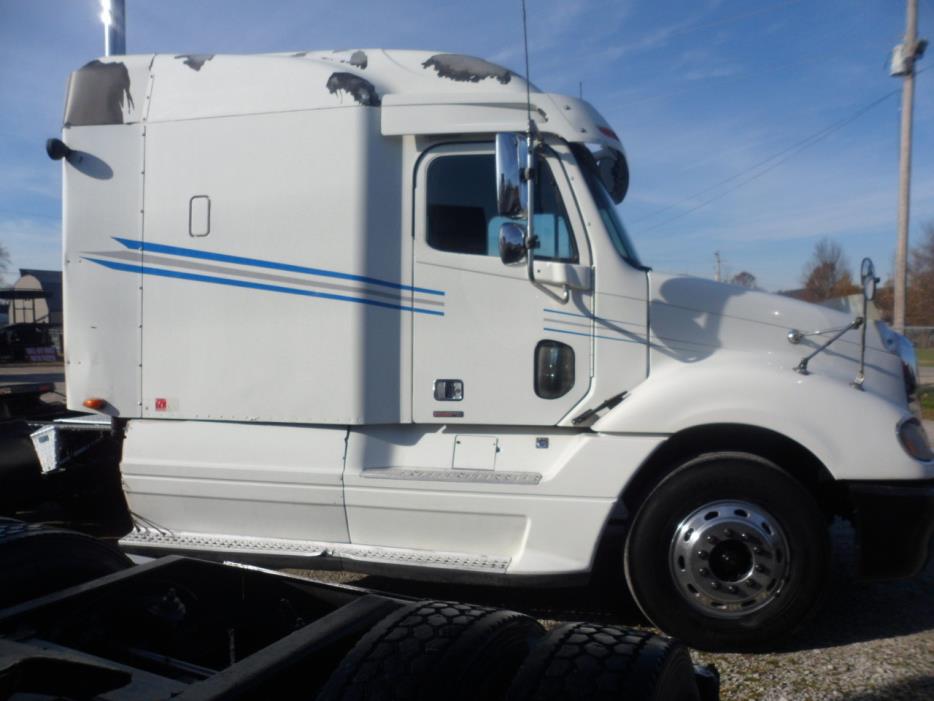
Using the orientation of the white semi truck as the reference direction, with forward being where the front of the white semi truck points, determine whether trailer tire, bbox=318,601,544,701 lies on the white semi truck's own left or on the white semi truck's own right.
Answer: on the white semi truck's own right

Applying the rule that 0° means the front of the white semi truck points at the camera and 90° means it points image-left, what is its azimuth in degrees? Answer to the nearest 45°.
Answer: approximately 270°

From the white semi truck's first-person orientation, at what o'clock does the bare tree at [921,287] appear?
The bare tree is roughly at 10 o'clock from the white semi truck.

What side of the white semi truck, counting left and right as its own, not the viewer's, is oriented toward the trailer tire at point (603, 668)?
right

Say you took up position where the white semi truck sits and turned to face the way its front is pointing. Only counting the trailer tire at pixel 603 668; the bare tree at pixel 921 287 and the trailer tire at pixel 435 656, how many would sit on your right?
2

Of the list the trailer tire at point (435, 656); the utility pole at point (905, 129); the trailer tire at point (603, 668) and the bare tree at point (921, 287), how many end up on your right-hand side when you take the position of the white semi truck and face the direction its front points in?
2

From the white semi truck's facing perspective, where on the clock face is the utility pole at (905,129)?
The utility pole is roughly at 10 o'clock from the white semi truck.
